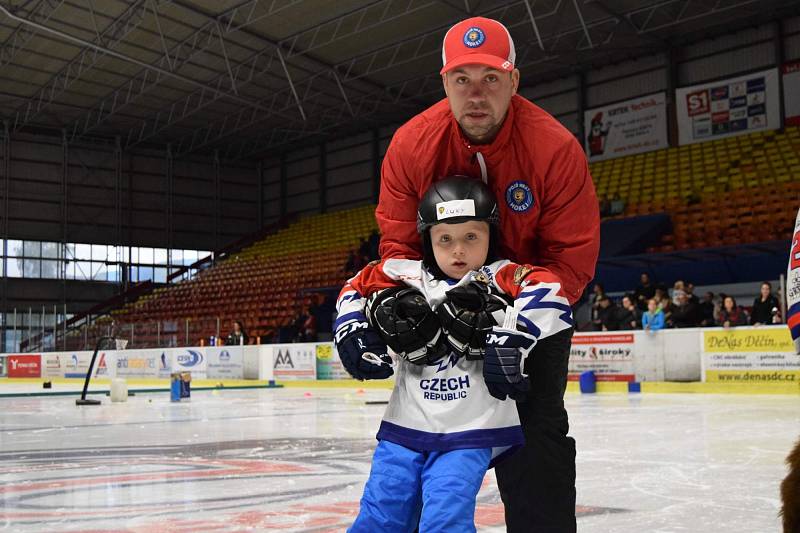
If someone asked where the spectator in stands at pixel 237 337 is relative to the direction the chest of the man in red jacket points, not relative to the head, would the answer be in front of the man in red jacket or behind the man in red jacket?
behind

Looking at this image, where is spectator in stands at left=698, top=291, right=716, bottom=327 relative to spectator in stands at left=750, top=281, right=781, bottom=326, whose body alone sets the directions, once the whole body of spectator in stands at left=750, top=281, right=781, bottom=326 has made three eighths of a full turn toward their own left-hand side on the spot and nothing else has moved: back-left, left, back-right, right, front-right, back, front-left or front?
left

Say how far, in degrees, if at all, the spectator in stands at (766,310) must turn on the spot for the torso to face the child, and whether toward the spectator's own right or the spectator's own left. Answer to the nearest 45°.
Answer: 0° — they already face them

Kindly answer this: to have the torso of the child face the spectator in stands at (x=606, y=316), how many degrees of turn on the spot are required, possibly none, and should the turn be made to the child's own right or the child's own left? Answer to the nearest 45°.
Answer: approximately 180°

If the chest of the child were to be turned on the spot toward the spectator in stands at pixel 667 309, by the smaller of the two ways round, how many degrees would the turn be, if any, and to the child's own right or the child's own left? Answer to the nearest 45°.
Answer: approximately 180°

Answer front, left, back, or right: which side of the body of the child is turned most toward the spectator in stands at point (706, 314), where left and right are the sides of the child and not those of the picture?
back

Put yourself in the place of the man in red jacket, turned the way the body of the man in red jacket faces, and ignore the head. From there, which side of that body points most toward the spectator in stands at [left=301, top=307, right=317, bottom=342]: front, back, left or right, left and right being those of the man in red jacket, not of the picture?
back

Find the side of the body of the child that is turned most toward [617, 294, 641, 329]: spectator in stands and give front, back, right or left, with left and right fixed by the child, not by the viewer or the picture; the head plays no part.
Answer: back

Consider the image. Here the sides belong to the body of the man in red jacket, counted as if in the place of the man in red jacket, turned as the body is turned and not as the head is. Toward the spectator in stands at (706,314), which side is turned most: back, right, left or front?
back
